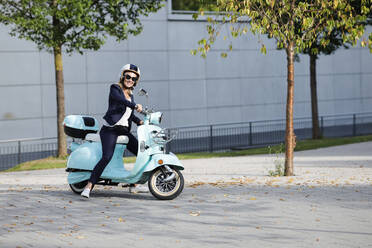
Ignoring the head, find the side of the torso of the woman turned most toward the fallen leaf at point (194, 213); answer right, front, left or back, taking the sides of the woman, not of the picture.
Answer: front

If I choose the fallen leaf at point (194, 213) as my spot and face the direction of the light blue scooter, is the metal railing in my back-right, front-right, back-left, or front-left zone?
front-right

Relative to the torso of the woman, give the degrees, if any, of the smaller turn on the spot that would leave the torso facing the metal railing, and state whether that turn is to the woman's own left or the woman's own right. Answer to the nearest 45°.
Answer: approximately 135° to the woman's own left

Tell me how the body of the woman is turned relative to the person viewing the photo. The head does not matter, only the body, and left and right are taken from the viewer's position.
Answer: facing the viewer and to the right of the viewer

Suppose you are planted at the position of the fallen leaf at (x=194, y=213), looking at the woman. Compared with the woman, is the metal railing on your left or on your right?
right

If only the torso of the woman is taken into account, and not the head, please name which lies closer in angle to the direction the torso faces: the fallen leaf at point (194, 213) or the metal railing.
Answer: the fallen leaf

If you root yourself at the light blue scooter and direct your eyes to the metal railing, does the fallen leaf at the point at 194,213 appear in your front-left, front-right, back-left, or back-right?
back-right
